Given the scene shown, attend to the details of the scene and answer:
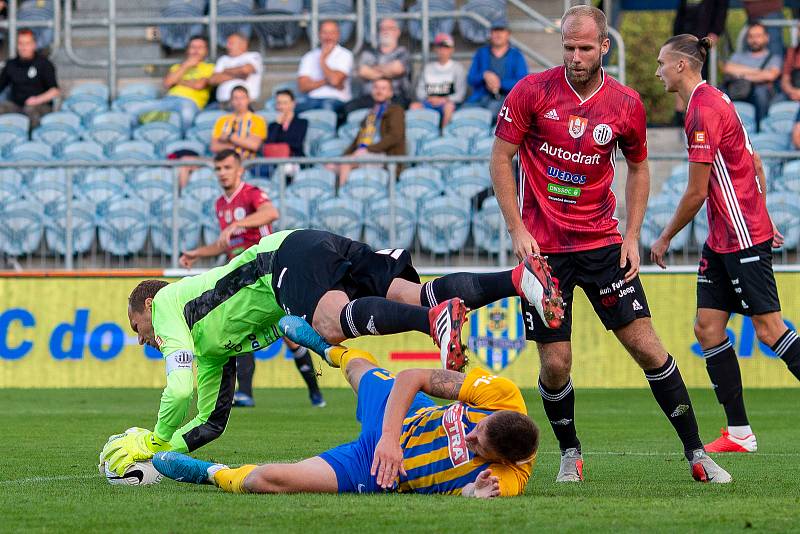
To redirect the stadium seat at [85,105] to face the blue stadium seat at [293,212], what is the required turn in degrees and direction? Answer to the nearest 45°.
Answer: approximately 45° to its left

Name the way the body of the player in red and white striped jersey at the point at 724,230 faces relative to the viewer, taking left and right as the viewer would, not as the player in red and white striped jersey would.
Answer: facing to the left of the viewer

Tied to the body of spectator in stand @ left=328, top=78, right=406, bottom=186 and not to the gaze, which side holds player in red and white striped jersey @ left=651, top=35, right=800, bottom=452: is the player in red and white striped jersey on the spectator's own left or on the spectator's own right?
on the spectator's own left

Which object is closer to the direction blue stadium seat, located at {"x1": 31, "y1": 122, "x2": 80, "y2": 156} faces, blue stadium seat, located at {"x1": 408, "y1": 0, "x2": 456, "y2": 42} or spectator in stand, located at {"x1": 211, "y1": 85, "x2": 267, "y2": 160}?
the spectator in stand

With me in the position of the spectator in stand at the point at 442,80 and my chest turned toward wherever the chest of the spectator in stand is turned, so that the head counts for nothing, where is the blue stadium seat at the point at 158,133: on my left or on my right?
on my right

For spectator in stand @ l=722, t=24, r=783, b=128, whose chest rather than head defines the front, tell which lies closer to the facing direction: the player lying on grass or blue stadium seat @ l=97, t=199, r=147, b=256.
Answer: the player lying on grass

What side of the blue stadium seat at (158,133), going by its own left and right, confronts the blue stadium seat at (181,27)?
back

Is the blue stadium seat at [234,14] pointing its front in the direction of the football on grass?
yes

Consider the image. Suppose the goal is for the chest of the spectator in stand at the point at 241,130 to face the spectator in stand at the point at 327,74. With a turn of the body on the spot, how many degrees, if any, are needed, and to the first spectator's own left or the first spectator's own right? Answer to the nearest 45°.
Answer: approximately 135° to the first spectator's own left
